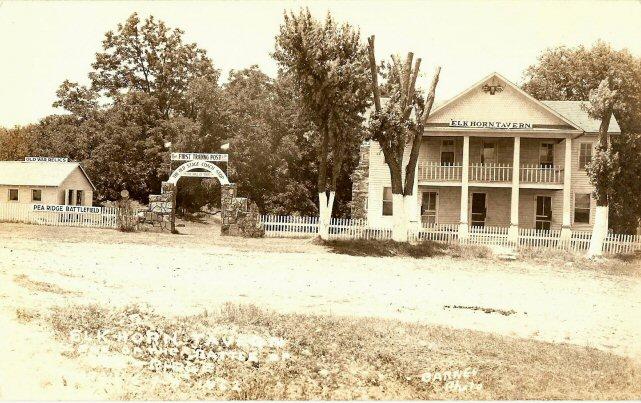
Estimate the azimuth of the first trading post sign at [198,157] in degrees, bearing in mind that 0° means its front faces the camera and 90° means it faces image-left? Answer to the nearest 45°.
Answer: approximately 0°

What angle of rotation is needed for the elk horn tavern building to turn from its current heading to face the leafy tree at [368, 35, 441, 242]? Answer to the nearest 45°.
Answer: approximately 45° to its right

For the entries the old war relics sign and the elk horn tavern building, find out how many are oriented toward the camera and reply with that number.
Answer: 2

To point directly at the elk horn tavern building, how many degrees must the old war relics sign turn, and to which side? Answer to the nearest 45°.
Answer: approximately 45° to its left

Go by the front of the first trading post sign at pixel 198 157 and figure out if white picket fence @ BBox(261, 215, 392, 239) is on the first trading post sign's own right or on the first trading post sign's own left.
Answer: on the first trading post sign's own left

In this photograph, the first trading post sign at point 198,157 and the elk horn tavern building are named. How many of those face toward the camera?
2

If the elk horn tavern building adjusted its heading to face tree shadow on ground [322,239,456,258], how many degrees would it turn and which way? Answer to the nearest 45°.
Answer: approximately 45° to its right

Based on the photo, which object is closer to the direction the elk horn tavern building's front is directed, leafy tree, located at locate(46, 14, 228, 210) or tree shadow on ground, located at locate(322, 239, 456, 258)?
the tree shadow on ground

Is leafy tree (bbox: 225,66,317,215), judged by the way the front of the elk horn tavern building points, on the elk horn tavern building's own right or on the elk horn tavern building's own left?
on the elk horn tavern building's own right
